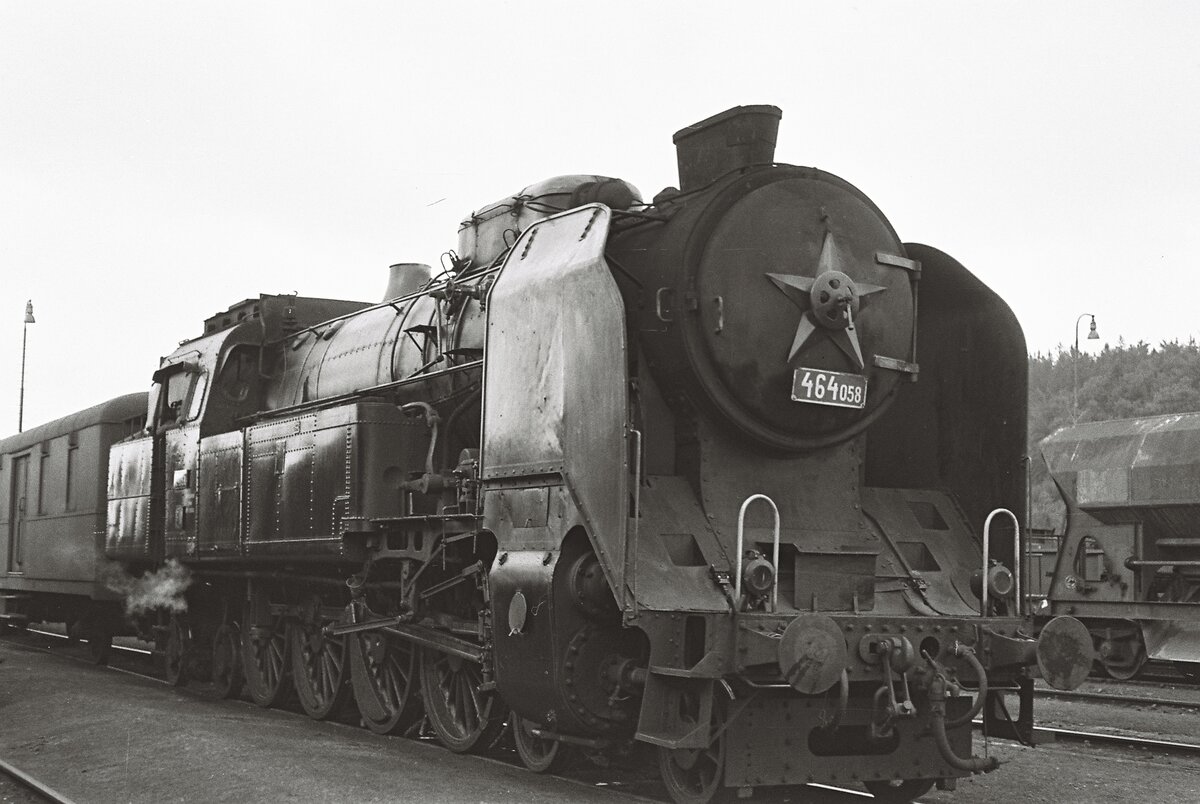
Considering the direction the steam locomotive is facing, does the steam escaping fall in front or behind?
behind

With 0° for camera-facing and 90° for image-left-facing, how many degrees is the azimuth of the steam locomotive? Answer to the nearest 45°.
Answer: approximately 315°

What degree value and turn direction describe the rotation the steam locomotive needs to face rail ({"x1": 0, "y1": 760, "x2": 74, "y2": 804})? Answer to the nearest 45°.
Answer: approximately 45° to its right
